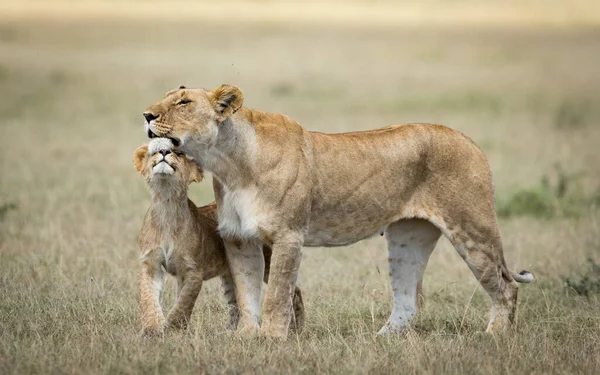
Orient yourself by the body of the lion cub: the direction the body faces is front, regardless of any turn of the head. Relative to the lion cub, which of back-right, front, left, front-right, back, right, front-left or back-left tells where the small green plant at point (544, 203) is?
back

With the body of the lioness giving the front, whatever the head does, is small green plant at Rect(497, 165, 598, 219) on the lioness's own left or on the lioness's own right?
on the lioness's own right

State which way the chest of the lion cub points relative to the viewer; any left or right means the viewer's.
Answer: facing the viewer and to the left of the viewer

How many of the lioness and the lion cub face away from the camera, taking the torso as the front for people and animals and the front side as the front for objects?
0

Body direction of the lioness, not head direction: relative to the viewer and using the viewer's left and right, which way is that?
facing to the left of the viewer

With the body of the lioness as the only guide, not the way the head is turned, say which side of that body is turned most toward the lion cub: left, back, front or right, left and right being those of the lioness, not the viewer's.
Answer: front

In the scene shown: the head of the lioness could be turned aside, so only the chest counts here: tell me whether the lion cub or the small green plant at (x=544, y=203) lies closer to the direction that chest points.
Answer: the lion cub

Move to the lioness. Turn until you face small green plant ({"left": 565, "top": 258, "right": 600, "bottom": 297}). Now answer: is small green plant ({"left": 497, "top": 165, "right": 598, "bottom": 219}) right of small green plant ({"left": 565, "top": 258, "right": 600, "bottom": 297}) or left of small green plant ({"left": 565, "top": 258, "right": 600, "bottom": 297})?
left

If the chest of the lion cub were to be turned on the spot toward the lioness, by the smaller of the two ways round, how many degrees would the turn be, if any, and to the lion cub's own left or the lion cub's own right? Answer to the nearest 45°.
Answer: approximately 135° to the lion cub's own left

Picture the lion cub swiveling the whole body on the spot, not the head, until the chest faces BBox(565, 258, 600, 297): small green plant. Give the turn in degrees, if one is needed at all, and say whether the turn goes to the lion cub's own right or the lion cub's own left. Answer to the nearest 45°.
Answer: approximately 135° to the lion cub's own left
